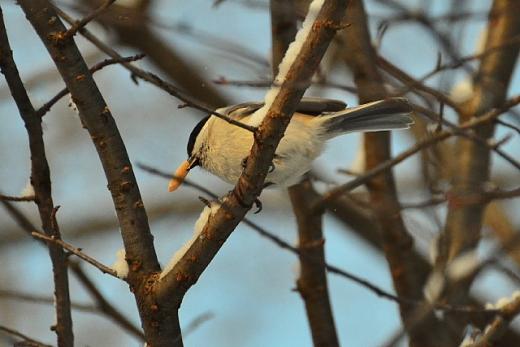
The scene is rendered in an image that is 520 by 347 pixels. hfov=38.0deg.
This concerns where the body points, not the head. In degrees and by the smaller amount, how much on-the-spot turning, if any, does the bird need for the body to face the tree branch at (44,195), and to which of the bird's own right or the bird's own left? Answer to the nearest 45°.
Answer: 0° — it already faces it

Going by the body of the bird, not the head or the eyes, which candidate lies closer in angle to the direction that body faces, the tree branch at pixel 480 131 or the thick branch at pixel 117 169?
the thick branch

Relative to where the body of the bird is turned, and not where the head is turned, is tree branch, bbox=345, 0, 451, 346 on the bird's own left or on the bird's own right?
on the bird's own right

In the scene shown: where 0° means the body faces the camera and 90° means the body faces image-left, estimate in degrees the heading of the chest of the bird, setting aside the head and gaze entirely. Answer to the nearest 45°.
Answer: approximately 90°

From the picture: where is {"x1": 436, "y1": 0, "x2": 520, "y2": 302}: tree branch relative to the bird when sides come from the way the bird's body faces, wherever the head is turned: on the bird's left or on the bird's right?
on the bird's right

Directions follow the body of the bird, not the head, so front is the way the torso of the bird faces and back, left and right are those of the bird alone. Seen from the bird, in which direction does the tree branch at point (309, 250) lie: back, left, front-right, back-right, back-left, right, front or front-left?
right
